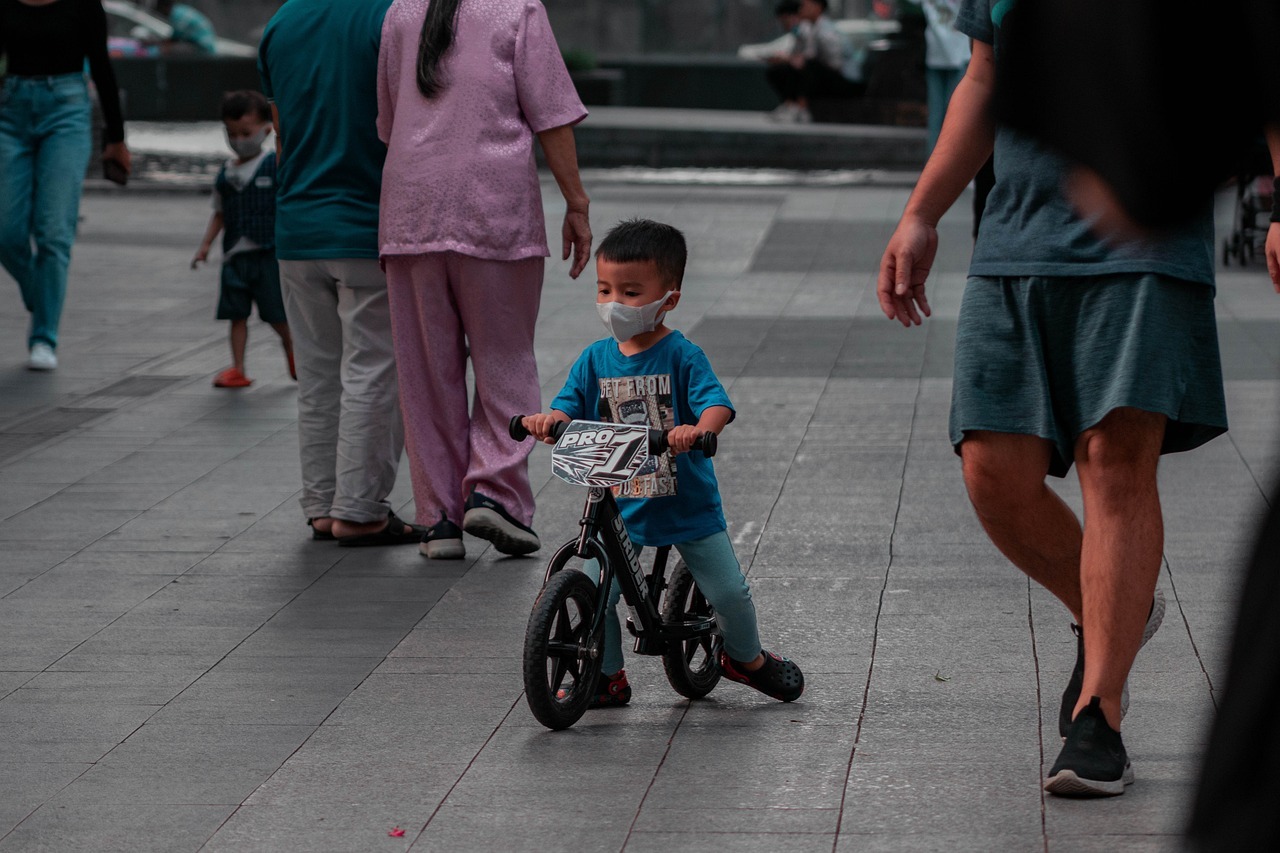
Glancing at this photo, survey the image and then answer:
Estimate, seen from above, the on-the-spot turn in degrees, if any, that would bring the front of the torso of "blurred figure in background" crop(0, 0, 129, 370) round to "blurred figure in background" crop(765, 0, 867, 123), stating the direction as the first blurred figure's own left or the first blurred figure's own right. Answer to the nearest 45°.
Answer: approximately 135° to the first blurred figure's own left

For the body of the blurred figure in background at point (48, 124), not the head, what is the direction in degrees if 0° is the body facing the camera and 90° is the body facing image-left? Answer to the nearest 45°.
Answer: approximately 0°

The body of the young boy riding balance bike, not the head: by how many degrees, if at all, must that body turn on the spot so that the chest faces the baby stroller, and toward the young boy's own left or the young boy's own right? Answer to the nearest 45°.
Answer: approximately 180°

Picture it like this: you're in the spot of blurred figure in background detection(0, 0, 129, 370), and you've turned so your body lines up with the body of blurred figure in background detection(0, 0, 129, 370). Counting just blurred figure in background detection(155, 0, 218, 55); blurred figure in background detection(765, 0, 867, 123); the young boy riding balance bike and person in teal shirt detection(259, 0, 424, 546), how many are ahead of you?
2

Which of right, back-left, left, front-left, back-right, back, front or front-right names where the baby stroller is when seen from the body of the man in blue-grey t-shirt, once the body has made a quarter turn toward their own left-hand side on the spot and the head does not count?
left

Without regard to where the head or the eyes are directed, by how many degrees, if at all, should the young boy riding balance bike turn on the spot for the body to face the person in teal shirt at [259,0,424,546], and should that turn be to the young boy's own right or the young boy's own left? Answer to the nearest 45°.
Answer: approximately 90° to the young boy's own right

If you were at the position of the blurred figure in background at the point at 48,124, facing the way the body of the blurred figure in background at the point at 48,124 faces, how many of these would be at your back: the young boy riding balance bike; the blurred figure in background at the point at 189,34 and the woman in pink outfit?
1

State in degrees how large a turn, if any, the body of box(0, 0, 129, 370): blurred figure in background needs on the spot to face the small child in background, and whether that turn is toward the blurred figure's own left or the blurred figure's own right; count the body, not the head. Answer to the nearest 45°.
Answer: approximately 45° to the blurred figure's own left

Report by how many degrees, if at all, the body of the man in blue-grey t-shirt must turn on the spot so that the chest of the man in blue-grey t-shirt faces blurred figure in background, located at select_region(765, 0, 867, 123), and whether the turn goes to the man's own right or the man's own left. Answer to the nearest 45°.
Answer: approximately 180°

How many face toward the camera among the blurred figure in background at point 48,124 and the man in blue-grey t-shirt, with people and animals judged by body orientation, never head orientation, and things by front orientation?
2

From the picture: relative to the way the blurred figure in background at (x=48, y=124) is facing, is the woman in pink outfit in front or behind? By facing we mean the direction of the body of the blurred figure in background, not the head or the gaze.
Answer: in front

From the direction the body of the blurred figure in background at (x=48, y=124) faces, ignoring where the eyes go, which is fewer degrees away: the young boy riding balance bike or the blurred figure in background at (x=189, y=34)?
the young boy riding balance bike
